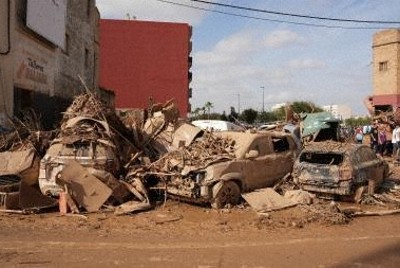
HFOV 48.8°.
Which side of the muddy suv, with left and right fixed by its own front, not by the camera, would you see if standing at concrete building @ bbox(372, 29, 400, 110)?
back

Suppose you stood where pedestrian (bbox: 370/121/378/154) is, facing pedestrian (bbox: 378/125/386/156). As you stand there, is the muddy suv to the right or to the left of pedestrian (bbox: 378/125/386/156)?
right

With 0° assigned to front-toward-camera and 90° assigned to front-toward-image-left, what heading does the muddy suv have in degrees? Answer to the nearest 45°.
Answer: approximately 45°

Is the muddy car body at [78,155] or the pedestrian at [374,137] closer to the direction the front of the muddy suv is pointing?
the muddy car body

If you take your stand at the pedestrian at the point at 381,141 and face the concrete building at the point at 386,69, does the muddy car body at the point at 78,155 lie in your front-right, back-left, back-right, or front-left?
back-left

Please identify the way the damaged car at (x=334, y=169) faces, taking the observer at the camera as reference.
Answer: facing away from the viewer and to the right of the viewer

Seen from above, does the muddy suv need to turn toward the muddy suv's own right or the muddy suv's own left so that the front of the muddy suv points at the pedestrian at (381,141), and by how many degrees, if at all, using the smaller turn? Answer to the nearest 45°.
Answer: approximately 180°

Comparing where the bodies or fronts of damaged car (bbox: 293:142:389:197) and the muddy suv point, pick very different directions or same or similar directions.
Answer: very different directions

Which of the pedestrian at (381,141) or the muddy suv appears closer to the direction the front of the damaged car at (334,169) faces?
the pedestrian

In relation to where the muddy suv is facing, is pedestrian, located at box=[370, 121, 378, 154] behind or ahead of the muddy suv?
behind
